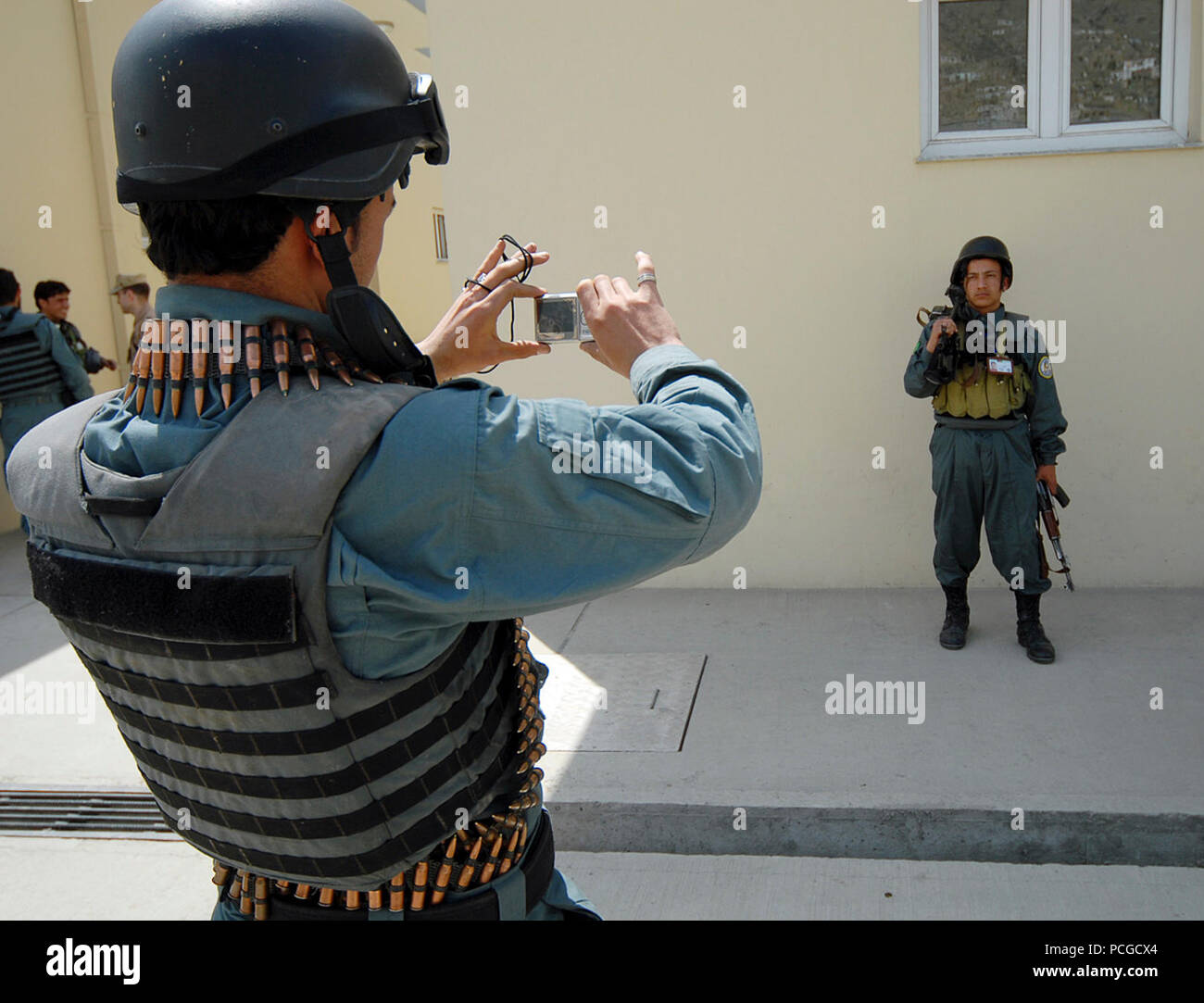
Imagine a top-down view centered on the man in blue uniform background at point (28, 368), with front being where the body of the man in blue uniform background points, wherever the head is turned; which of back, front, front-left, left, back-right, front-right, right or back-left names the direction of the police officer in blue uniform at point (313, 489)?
back

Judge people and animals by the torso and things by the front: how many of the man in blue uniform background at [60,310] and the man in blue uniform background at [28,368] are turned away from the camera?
1

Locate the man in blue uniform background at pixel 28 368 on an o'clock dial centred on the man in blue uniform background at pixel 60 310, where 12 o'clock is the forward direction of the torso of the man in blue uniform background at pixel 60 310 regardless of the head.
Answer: the man in blue uniform background at pixel 28 368 is roughly at 2 o'clock from the man in blue uniform background at pixel 60 310.

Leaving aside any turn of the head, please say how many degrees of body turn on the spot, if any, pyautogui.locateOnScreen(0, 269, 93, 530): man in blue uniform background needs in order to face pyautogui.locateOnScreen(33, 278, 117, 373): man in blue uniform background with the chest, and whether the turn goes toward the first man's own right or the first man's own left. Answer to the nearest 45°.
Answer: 0° — they already face them

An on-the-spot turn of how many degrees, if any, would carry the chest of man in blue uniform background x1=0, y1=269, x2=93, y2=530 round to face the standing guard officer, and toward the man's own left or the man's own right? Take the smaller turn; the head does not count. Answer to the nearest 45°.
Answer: approximately 135° to the man's own right

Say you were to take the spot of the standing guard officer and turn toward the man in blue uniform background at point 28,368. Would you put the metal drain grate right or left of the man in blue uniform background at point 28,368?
left

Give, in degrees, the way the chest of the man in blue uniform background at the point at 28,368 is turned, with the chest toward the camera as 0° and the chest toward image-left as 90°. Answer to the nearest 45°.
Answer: approximately 180°
